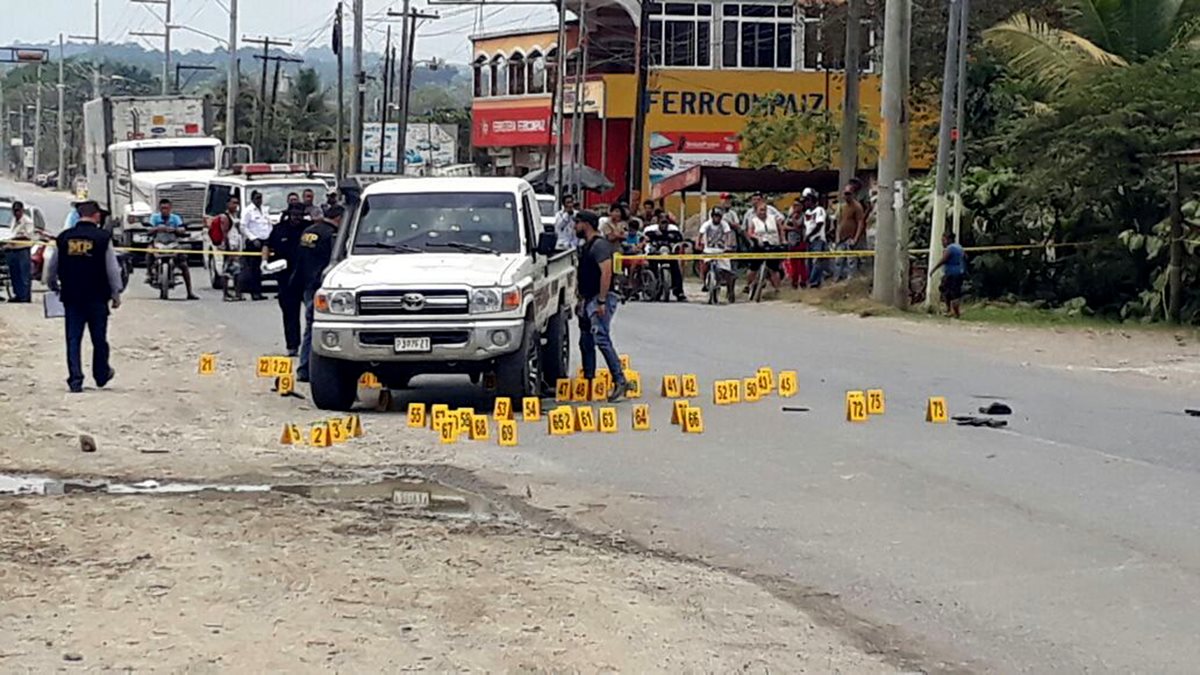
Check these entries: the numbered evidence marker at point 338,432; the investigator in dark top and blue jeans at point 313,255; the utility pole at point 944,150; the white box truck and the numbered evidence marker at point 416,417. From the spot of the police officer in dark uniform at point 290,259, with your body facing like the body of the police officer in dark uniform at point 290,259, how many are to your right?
3

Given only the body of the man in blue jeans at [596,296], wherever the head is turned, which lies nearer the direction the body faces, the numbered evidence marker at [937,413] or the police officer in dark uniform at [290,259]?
the police officer in dark uniform

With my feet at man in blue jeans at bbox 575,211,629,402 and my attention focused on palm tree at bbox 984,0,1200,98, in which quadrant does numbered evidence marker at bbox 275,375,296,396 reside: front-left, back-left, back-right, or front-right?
back-left

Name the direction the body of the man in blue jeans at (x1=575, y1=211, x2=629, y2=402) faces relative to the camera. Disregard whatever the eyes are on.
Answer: to the viewer's left

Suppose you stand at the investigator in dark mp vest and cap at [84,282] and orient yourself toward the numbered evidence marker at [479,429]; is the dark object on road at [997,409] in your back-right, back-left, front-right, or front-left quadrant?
front-left

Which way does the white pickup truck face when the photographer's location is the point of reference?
facing the viewer

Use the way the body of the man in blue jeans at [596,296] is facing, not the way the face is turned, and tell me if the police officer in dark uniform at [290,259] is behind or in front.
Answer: in front

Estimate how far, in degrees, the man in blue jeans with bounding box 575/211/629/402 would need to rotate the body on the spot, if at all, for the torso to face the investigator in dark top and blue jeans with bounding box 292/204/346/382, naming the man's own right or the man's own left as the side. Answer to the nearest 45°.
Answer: approximately 45° to the man's own right

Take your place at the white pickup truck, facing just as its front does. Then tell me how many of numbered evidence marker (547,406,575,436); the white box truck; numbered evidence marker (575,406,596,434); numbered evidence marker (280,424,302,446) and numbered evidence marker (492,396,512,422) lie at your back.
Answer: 1
